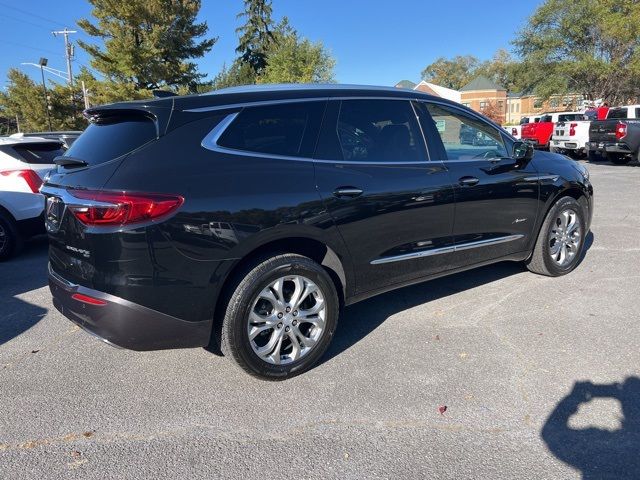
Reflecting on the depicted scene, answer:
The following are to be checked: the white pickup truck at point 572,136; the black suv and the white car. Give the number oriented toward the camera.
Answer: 0

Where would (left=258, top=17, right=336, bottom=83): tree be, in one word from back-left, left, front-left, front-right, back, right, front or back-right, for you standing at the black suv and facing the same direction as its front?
front-left

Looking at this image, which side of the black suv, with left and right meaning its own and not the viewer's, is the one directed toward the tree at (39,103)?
left

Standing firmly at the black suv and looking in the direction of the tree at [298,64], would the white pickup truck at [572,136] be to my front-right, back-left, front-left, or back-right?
front-right

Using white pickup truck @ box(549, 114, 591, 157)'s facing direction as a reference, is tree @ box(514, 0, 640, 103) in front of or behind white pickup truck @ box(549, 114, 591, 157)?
in front

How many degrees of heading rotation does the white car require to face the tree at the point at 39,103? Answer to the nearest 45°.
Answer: approximately 45° to its right

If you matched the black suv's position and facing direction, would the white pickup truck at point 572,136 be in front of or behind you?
in front

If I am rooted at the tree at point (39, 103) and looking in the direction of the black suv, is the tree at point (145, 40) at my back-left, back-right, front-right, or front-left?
front-left

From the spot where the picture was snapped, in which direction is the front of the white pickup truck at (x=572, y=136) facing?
facing away from the viewer and to the right of the viewer

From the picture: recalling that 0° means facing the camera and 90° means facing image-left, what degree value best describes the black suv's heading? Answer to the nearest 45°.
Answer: approximately 225°

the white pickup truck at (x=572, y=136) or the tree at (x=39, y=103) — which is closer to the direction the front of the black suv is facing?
the white pickup truck

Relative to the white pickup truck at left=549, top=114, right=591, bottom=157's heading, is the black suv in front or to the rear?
to the rear

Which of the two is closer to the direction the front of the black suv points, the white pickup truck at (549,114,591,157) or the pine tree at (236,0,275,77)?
the white pickup truck
